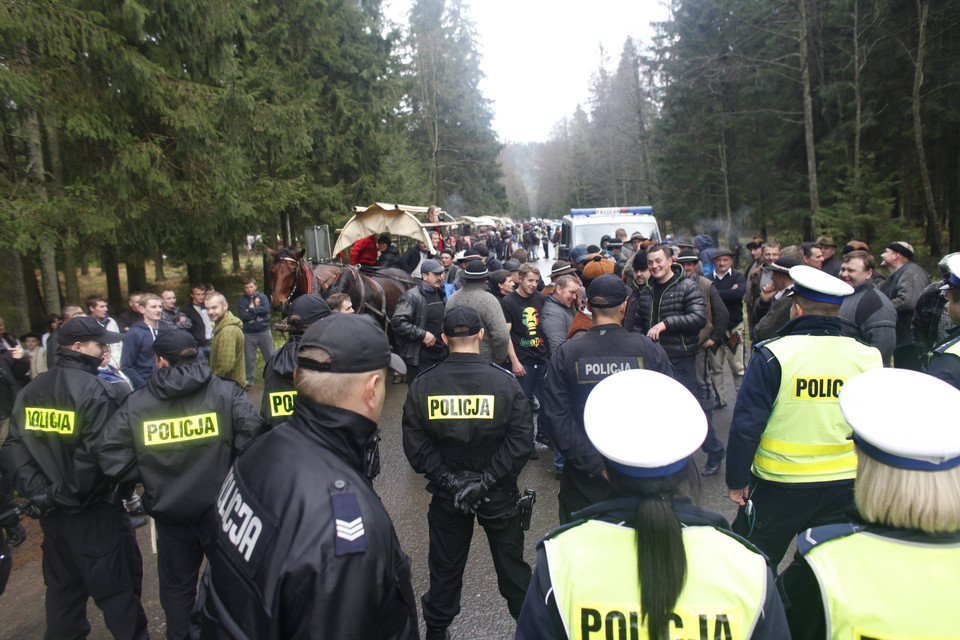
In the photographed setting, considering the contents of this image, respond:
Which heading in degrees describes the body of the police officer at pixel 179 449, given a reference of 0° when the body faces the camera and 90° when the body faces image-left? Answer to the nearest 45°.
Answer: approximately 180°

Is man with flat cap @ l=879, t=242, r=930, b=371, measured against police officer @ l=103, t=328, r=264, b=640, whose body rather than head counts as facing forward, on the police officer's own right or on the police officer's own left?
on the police officer's own right

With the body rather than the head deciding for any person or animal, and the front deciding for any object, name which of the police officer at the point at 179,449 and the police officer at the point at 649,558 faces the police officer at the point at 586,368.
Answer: the police officer at the point at 649,558

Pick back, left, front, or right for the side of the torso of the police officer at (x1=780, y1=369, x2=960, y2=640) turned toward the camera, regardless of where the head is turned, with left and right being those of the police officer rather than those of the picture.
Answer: back

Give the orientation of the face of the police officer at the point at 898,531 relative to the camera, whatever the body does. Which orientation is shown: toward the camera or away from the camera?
away from the camera

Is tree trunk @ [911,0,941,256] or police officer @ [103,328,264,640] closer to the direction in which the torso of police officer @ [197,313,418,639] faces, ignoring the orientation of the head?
the tree trunk

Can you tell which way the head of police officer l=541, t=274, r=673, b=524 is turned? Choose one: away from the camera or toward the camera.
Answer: away from the camera

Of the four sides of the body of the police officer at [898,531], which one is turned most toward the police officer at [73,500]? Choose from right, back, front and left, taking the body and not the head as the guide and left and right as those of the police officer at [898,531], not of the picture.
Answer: left

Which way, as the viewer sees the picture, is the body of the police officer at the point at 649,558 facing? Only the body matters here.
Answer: away from the camera

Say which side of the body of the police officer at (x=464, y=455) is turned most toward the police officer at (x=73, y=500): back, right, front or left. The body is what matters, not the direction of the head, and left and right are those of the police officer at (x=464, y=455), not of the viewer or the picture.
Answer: left

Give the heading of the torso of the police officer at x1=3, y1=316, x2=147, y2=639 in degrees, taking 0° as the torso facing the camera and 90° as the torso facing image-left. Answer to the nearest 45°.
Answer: approximately 225°

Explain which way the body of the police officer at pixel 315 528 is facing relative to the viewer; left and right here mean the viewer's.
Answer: facing away from the viewer and to the right of the viewer
